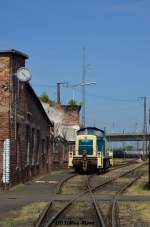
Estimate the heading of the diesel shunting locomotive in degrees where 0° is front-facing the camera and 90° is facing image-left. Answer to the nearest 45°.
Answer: approximately 0°
